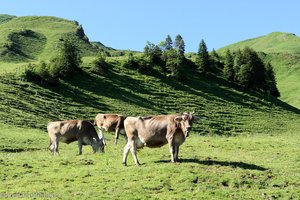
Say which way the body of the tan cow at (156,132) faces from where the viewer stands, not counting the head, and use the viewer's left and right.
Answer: facing to the right of the viewer

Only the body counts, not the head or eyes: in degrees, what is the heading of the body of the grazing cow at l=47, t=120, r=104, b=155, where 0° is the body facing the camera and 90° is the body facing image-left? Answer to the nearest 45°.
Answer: approximately 270°

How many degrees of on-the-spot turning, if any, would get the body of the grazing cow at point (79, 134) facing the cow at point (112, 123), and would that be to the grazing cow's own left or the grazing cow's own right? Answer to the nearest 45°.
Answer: approximately 45° to the grazing cow's own left

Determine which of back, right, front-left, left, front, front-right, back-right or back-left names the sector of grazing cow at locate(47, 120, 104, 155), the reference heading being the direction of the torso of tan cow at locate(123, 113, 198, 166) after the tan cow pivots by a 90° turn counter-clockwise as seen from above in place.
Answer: front-left
